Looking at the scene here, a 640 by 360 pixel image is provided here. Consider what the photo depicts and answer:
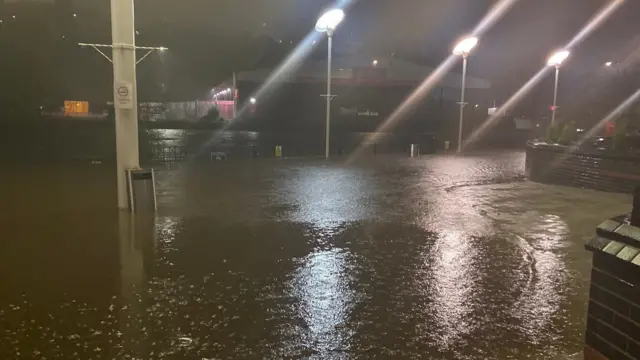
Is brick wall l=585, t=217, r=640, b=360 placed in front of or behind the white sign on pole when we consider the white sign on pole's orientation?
in front

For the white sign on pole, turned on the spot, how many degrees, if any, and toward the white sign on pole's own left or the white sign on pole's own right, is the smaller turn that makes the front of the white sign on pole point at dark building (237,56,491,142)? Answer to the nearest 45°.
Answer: approximately 135° to the white sign on pole's own left

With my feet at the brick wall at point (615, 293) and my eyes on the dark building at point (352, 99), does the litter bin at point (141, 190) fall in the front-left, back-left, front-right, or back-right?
front-left

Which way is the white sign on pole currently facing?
toward the camera

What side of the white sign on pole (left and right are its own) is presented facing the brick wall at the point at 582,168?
left

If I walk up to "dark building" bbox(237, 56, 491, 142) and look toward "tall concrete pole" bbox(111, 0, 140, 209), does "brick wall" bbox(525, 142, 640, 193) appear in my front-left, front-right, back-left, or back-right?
front-left

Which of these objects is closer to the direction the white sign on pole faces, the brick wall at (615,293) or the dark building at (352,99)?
the brick wall
